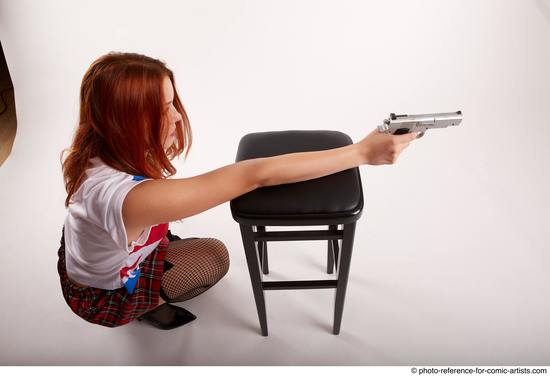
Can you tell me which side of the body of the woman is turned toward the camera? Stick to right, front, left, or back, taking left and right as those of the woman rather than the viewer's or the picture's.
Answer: right

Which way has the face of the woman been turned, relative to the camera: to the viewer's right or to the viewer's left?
to the viewer's right
